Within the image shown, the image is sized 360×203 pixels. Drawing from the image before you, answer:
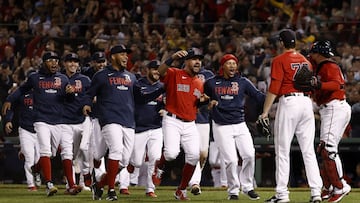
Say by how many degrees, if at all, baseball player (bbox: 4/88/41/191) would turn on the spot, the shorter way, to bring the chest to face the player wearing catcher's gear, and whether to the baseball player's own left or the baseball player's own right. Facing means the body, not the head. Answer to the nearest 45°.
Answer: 0° — they already face them

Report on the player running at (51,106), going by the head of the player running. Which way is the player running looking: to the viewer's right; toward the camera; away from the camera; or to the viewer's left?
toward the camera

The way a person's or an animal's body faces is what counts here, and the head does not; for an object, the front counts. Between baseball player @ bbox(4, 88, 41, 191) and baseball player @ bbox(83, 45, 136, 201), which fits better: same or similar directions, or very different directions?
same or similar directions

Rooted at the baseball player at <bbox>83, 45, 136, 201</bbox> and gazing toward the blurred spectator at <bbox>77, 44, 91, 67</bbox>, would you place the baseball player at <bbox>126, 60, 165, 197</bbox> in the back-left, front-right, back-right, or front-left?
front-right

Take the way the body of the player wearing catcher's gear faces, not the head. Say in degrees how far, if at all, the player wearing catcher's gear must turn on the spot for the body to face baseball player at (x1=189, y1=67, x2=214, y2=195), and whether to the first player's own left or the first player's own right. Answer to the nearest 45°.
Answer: approximately 45° to the first player's own right

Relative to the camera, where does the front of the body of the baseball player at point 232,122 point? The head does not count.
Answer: toward the camera

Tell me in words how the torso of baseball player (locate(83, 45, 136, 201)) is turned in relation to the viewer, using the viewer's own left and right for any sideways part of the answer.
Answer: facing the viewer and to the right of the viewer
